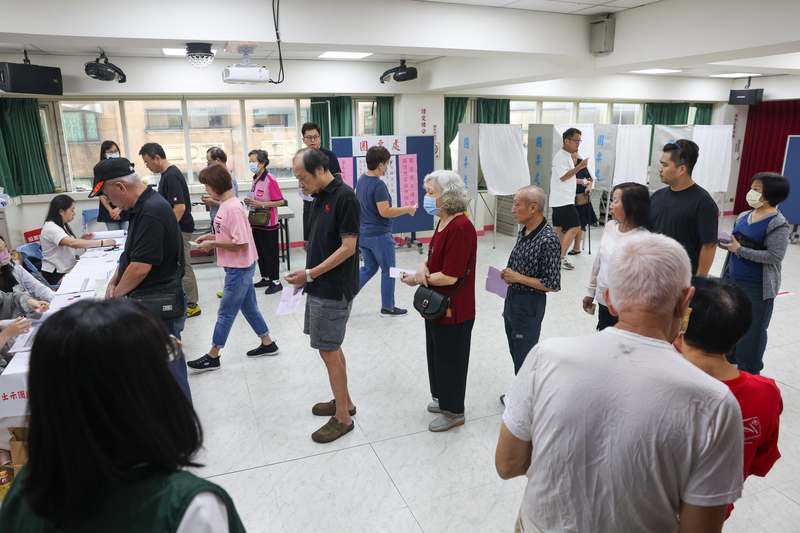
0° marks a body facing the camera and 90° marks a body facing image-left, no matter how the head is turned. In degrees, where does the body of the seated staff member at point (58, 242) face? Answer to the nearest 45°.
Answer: approximately 270°

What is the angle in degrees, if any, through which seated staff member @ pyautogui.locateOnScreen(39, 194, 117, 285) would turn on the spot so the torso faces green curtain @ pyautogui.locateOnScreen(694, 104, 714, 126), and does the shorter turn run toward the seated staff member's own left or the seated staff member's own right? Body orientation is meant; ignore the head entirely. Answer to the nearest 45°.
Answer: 0° — they already face it

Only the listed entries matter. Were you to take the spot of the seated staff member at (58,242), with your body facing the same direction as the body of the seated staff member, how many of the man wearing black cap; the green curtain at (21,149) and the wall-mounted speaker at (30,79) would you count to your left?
2

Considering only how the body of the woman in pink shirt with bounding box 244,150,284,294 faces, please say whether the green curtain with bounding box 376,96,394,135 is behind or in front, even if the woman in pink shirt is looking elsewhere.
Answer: behind

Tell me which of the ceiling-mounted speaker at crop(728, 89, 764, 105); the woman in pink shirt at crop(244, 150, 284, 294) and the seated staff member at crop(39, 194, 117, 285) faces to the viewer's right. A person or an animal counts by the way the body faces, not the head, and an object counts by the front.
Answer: the seated staff member

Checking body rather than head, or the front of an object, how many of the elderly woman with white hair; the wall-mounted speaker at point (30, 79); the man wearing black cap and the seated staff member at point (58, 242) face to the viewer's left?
2

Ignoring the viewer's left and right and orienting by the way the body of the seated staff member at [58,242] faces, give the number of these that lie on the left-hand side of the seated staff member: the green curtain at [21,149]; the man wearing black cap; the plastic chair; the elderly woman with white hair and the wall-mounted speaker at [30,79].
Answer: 3

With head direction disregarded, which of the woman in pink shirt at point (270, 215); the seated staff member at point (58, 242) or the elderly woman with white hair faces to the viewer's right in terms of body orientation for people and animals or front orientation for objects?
the seated staff member

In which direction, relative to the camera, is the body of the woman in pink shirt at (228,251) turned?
to the viewer's left

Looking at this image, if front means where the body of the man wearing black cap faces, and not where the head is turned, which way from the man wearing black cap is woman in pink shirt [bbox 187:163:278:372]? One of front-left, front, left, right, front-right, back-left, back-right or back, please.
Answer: back-right

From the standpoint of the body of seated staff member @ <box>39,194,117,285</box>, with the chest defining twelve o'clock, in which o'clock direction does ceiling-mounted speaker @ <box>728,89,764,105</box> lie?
The ceiling-mounted speaker is roughly at 12 o'clock from the seated staff member.

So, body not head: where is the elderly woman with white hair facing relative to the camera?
to the viewer's left

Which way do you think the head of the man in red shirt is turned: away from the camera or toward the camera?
away from the camera
